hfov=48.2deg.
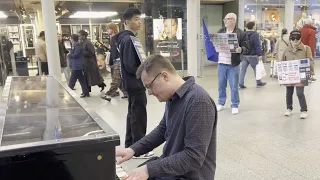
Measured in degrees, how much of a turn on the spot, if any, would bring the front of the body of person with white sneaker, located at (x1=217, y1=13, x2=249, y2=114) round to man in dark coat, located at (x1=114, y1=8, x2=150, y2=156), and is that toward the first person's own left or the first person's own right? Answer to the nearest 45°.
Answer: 0° — they already face them

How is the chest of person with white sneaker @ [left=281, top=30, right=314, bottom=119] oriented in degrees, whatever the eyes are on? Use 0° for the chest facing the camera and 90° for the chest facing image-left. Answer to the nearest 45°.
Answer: approximately 0°

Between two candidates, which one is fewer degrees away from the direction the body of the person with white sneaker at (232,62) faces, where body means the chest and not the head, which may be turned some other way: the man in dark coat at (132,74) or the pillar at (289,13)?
the man in dark coat

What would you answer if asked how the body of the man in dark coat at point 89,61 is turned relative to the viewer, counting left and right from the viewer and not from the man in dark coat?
facing to the left of the viewer

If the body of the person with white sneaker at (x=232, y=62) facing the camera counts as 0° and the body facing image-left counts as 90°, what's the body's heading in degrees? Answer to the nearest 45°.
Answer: approximately 45°

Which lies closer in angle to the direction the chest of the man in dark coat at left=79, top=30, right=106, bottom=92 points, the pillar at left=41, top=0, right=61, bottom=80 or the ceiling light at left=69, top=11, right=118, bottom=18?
the pillar

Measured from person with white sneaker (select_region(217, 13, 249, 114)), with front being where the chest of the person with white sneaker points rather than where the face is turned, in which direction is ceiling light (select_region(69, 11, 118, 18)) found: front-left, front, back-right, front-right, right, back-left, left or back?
right

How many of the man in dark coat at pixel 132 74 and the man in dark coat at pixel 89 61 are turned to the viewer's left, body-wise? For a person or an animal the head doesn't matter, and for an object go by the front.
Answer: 1

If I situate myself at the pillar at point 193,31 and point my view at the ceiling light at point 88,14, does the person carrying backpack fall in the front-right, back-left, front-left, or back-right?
back-left

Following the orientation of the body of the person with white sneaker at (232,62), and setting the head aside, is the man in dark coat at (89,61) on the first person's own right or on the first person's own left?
on the first person's own right
